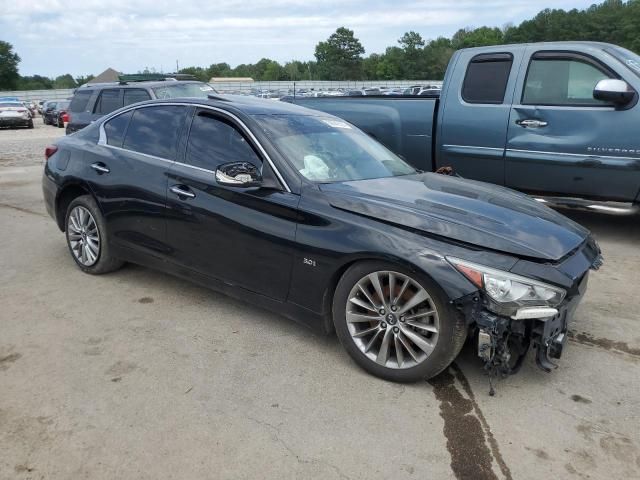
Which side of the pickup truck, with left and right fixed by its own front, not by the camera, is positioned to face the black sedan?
right

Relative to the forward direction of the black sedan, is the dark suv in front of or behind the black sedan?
behind

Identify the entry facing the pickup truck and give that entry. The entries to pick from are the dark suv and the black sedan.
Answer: the dark suv

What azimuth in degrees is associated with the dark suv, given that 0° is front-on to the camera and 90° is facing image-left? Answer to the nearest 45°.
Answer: approximately 315°

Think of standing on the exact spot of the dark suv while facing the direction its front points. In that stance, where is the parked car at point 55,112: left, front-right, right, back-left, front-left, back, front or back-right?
back-left

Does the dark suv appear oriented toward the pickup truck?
yes

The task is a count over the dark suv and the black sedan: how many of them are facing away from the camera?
0

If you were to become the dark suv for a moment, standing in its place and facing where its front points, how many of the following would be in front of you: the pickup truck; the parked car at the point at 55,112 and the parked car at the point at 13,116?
1

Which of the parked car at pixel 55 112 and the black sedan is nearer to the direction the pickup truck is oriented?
the black sedan

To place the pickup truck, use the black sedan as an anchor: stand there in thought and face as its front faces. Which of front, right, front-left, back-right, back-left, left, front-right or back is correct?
left

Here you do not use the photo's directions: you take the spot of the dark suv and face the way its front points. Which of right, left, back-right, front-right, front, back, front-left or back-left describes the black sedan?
front-right

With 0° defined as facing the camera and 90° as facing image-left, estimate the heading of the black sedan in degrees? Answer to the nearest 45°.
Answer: approximately 315°

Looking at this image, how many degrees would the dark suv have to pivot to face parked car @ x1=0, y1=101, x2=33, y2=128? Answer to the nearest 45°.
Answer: approximately 135° to its left

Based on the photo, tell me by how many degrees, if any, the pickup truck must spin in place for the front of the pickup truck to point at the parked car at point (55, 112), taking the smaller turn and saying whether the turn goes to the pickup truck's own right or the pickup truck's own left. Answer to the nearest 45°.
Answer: approximately 180°
